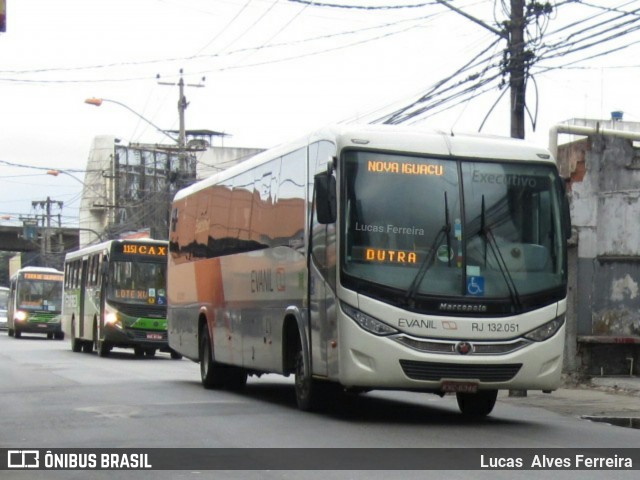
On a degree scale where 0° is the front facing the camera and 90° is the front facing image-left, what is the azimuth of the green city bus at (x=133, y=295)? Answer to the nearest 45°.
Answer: approximately 315°

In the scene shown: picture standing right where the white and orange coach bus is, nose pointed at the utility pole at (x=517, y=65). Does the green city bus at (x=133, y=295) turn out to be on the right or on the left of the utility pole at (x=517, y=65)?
left

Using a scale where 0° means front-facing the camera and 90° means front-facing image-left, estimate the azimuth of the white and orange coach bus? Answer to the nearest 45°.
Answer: approximately 315°
